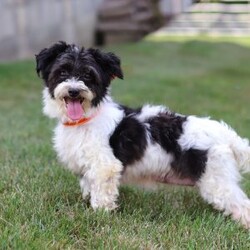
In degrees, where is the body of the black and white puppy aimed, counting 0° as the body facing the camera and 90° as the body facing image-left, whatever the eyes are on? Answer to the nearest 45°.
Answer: approximately 90°

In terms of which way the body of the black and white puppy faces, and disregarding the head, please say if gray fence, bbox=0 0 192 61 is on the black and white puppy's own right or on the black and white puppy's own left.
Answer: on the black and white puppy's own right
